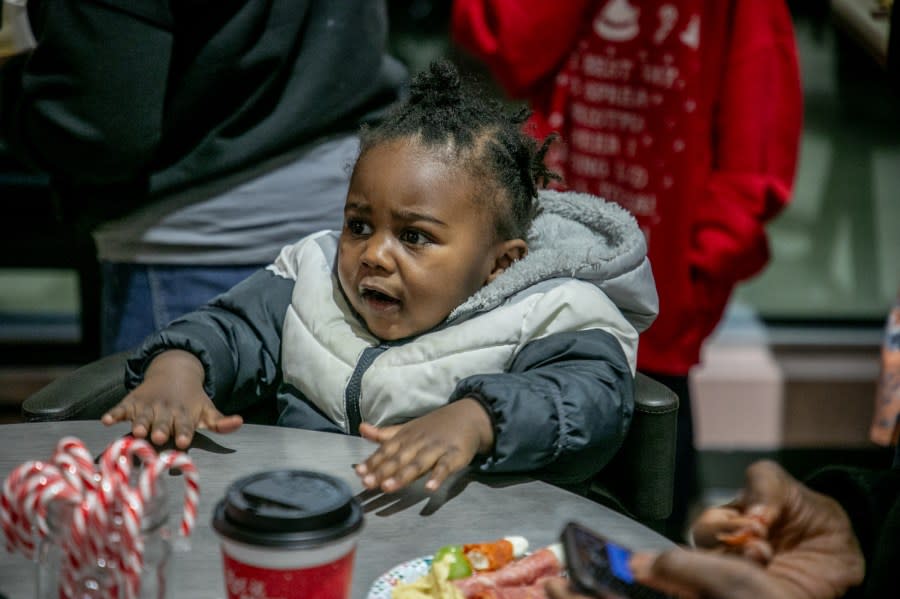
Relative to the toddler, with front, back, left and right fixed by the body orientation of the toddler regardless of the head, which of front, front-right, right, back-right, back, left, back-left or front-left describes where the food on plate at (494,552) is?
front-left

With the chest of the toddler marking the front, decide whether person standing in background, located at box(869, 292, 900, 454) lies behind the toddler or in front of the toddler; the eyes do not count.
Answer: behind

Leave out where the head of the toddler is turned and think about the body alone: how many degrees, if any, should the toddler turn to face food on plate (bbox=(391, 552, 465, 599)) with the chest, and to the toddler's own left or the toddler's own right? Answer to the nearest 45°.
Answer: approximately 45° to the toddler's own left

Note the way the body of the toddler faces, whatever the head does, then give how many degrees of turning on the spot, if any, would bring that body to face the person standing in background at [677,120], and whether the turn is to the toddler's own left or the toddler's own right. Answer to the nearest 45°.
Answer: approximately 180°

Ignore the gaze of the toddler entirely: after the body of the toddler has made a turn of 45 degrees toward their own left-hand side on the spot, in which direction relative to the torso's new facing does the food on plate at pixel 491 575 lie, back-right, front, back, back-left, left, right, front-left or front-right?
front

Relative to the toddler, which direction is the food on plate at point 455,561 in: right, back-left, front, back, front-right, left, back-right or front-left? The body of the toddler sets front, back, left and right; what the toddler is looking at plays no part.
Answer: front-left

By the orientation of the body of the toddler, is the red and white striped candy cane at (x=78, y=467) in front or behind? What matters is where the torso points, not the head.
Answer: in front

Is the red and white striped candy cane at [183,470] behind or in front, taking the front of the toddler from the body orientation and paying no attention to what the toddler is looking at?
in front

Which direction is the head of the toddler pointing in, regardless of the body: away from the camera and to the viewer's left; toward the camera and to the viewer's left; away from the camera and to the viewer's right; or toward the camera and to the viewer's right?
toward the camera and to the viewer's left

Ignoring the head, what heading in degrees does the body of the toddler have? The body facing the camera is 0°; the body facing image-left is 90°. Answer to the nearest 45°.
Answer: approximately 45°
